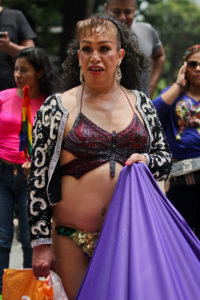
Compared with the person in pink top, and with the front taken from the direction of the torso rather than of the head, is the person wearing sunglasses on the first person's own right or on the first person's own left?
on the first person's own left

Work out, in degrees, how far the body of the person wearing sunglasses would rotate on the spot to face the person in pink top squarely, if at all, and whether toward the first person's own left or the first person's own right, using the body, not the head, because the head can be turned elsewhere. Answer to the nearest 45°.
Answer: approximately 90° to the first person's own right

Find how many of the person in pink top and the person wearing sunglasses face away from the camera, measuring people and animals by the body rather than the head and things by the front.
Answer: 0

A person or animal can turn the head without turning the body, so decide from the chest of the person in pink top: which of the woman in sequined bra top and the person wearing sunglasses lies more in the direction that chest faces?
the woman in sequined bra top

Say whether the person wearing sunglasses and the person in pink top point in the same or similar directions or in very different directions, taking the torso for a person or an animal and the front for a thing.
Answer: same or similar directions

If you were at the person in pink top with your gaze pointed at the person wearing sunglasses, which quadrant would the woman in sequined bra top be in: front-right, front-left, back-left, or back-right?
front-right

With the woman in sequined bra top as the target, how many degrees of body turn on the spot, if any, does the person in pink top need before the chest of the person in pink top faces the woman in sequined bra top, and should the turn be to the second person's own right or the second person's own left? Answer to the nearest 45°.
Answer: approximately 45° to the second person's own left

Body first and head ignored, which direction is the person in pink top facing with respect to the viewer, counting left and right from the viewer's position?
facing the viewer and to the left of the viewer

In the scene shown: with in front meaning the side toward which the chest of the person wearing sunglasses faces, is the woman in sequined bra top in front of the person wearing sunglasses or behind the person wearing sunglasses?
in front

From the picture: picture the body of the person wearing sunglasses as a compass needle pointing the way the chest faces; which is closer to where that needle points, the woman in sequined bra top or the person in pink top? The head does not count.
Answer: the woman in sequined bra top

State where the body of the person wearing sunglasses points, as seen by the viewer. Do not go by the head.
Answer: toward the camera

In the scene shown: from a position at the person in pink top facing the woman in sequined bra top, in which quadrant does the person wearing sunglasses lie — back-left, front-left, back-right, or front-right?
front-left
